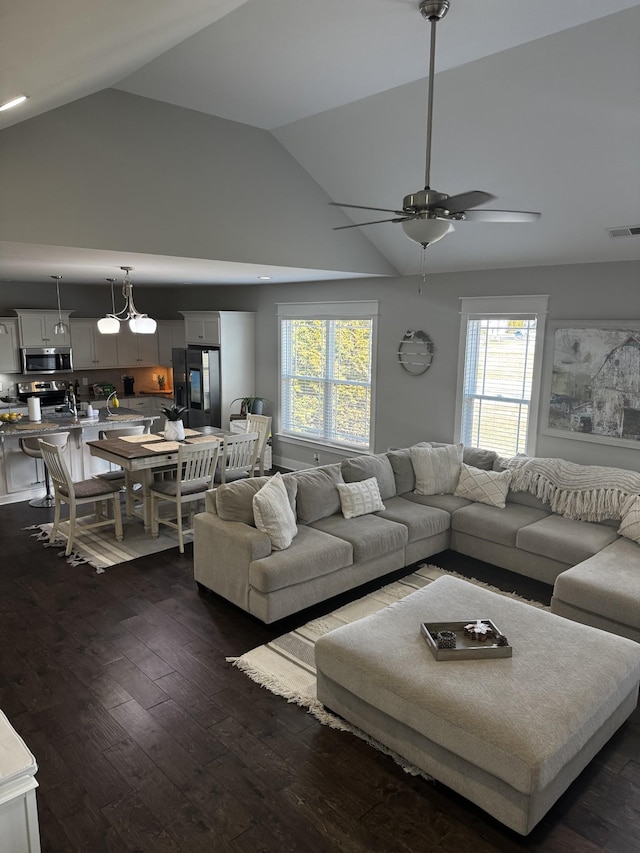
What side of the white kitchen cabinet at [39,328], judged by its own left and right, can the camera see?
front

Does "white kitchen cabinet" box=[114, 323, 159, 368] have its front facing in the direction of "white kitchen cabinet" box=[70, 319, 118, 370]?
no

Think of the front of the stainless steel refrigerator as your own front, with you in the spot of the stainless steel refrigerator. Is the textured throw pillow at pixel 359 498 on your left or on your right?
on your left

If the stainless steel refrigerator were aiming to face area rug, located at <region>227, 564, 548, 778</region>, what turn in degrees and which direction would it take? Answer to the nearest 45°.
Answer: approximately 45° to its left

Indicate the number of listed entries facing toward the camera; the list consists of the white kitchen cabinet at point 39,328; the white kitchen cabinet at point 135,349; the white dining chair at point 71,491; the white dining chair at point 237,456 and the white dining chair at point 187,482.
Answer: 2

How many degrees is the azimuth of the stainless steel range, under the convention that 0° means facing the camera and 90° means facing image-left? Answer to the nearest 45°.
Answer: approximately 0°

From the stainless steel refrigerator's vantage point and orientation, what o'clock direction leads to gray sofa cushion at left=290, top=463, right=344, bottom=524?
The gray sofa cushion is roughly at 10 o'clock from the stainless steel refrigerator.

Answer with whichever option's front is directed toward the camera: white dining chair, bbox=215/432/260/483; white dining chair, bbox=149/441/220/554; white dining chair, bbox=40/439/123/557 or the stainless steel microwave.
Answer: the stainless steel microwave

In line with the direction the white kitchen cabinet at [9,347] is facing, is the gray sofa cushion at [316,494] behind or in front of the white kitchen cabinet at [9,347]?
in front

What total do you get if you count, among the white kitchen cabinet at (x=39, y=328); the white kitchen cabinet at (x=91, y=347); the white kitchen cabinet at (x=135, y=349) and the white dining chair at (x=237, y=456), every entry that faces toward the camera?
3

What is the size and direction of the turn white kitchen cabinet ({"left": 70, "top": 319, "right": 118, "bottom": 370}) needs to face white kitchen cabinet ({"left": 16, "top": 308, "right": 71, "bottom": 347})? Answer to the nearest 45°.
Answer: approximately 45° to its right

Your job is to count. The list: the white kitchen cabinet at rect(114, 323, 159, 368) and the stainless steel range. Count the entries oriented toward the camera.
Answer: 2

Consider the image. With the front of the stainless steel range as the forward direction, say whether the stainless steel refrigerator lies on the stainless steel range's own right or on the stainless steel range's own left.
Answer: on the stainless steel range's own left

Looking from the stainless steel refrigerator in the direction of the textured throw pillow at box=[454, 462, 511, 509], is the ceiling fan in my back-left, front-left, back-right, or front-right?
front-right

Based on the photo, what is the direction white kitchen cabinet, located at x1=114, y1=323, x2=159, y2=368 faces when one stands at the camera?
facing the viewer

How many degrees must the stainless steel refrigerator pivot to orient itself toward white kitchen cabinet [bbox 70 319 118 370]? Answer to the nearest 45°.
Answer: approximately 90° to its right

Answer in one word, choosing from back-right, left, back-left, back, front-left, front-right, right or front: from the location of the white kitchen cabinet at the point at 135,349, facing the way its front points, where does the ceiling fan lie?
front

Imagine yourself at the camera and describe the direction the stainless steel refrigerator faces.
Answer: facing the viewer and to the left of the viewer

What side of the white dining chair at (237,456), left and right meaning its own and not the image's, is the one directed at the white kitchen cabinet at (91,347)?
front
